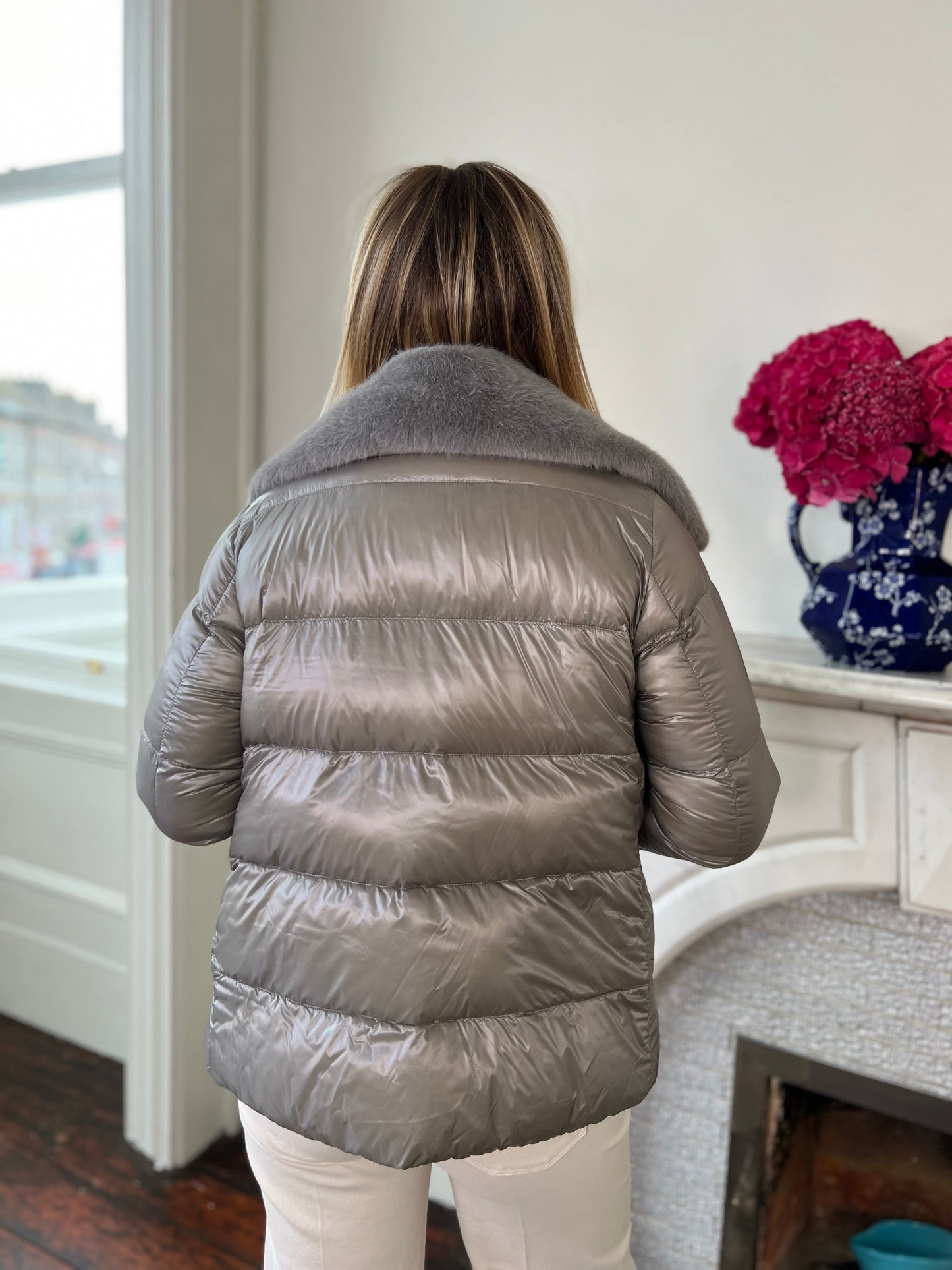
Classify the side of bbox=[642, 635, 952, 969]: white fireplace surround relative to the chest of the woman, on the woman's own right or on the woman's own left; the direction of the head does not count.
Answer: on the woman's own right

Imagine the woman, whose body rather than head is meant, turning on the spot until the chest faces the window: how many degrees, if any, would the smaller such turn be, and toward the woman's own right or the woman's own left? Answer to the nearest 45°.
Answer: approximately 45° to the woman's own left

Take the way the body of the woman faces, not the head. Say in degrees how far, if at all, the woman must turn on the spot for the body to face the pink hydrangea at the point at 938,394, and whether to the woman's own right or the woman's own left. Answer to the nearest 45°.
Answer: approximately 45° to the woman's own right

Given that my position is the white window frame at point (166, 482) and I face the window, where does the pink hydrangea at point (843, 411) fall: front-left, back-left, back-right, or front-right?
back-right

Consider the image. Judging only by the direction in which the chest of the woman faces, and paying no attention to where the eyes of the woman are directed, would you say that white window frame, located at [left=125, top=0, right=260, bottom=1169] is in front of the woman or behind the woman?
in front

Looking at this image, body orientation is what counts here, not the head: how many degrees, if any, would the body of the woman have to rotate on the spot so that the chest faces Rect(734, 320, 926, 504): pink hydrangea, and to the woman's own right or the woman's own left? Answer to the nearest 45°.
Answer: approximately 45° to the woman's own right

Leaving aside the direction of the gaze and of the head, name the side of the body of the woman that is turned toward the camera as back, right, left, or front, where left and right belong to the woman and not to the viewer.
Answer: back

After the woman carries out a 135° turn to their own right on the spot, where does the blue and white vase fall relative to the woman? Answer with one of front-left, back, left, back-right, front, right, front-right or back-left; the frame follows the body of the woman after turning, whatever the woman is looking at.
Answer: left

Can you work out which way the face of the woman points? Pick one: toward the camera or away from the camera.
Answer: away from the camera
